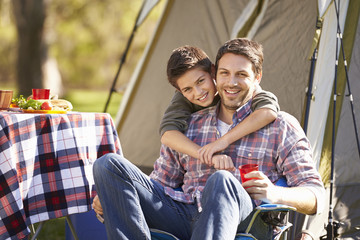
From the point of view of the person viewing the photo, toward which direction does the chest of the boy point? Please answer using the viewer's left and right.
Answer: facing the viewer

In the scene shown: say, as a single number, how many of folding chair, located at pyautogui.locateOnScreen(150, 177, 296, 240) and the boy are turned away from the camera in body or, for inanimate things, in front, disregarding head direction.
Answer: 0

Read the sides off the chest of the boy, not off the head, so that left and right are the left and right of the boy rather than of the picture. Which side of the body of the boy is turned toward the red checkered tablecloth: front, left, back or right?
right

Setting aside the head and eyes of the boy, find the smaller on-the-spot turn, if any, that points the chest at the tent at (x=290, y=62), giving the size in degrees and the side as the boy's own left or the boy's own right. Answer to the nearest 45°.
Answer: approximately 135° to the boy's own left

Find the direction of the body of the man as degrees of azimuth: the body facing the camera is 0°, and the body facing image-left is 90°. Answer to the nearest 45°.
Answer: approximately 45°

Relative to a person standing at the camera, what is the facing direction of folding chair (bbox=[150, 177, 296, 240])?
facing the viewer and to the left of the viewer

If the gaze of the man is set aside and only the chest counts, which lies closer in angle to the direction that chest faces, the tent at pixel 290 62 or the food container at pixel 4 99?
the food container

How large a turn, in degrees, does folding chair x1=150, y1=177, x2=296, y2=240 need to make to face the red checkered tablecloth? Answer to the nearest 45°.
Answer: approximately 45° to its right

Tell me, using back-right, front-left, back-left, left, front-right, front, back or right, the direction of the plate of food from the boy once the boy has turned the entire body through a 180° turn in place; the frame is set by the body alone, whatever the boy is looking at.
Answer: left
